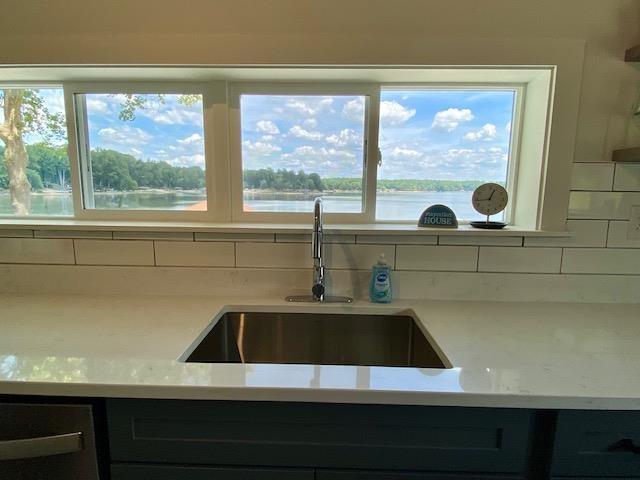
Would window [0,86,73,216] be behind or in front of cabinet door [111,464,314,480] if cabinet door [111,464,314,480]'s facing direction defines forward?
behind

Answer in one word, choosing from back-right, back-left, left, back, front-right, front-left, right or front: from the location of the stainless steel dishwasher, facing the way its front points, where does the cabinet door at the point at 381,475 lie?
front-left

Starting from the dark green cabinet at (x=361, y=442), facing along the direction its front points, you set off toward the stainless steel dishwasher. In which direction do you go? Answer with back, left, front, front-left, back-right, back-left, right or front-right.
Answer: right

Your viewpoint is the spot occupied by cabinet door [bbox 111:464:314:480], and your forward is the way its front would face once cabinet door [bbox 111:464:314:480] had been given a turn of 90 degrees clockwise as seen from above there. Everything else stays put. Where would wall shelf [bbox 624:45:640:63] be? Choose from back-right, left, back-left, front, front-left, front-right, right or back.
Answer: back

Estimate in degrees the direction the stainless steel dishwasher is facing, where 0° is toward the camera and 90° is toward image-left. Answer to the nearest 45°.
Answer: approximately 0°

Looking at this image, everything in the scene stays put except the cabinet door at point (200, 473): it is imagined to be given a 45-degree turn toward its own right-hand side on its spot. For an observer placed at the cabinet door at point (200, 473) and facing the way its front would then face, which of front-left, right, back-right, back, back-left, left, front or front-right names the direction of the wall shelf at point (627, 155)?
back-left

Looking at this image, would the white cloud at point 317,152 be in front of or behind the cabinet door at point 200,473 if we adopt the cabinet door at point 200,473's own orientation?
behind

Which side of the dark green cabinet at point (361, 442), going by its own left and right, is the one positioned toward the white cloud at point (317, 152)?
back

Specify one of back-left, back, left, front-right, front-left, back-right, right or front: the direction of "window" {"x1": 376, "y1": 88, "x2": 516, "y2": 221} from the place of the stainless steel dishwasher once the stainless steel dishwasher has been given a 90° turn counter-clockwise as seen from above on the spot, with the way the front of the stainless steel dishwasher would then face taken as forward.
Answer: front

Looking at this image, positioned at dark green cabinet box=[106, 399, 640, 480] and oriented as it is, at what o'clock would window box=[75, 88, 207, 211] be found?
The window is roughly at 4 o'clock from the dark green cabinet.

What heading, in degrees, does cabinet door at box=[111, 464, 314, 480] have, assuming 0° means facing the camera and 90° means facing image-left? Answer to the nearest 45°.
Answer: approximately 0°
